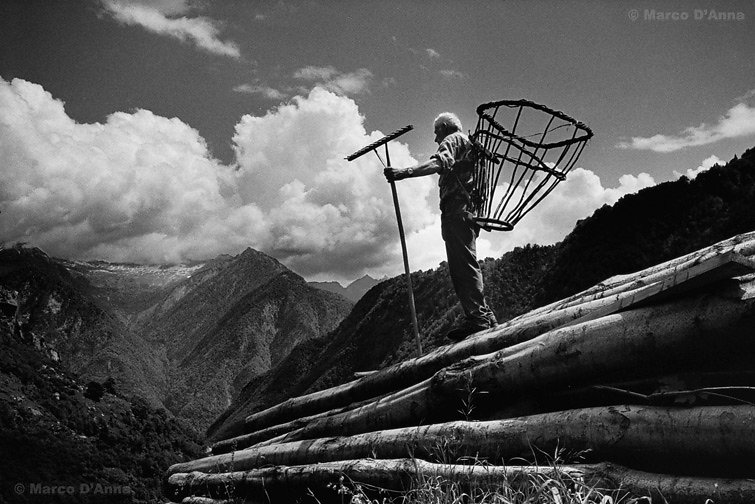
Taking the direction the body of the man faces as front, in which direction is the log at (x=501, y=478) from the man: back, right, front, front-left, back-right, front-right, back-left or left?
left

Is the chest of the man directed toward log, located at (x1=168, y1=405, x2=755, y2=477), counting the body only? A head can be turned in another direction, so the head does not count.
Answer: no

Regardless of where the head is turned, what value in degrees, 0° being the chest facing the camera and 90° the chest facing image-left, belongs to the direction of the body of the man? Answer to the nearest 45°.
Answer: approximately 90°
